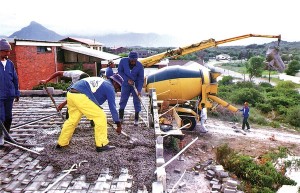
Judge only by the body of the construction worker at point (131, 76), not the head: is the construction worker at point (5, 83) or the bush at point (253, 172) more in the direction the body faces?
the construction worker

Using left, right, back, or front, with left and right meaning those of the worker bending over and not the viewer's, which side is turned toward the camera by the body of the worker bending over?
right

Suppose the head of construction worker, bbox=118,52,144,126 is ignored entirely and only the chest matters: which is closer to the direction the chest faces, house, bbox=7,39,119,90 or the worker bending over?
the worker bending over

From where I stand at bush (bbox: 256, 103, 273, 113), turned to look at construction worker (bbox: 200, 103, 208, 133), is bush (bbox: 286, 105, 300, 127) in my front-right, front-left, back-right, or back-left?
front-left

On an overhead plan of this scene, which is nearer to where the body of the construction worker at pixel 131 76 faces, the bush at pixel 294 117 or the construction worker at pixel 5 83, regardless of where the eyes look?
the construction worker

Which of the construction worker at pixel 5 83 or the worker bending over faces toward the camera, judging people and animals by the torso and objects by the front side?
the construction worker

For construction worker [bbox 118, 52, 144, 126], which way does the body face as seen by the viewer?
toward the camera
